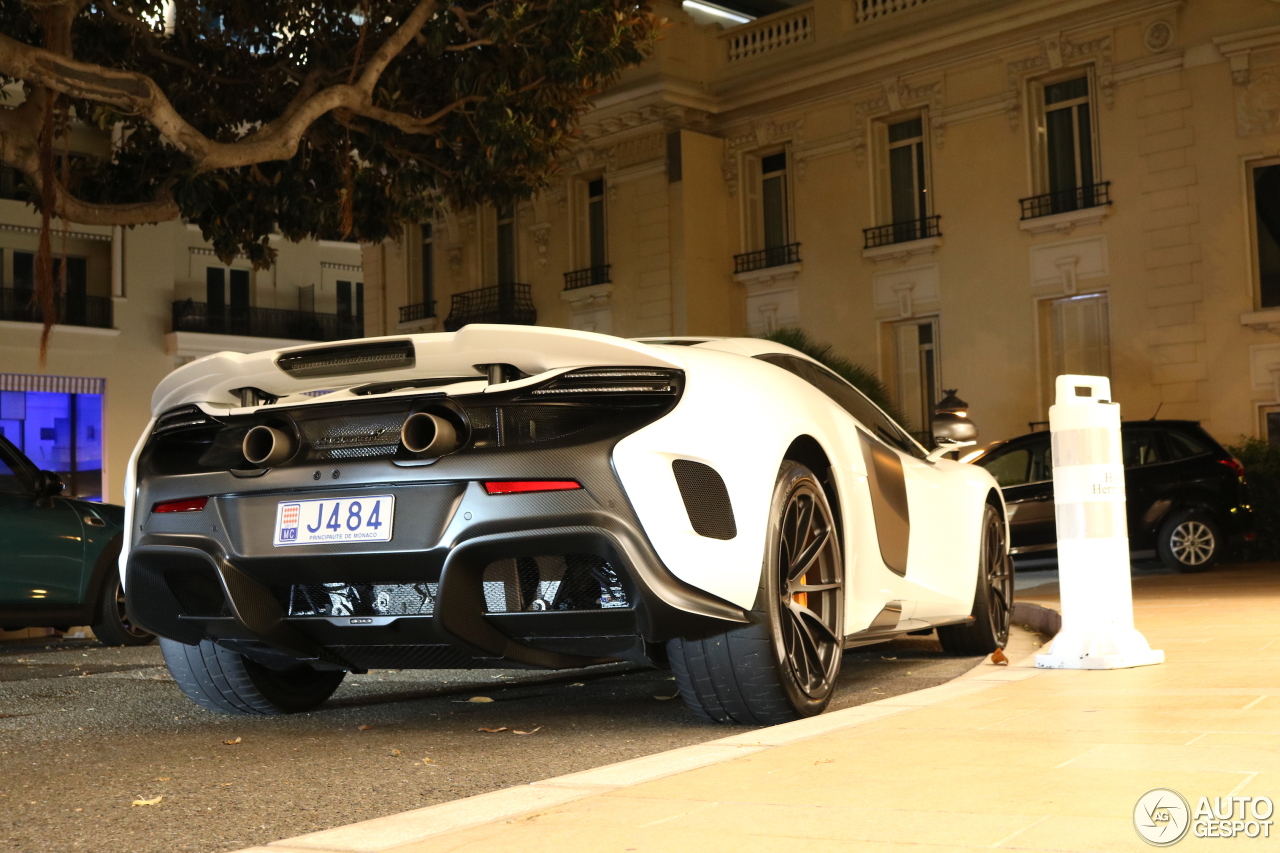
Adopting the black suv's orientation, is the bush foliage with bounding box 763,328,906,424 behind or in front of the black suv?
in front

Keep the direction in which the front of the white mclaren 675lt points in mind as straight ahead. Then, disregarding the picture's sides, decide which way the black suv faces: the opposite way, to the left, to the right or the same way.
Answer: to the left

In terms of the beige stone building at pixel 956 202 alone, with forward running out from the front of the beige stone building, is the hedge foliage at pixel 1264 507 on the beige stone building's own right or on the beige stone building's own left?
on the beige stone building's own left

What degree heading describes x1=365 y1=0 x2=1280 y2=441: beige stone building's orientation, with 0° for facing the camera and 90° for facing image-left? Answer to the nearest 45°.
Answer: approximately 45°

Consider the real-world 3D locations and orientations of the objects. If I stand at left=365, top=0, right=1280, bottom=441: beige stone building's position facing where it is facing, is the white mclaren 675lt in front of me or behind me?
in front

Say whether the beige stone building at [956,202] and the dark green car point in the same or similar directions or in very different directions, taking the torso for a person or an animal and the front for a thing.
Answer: very different directions

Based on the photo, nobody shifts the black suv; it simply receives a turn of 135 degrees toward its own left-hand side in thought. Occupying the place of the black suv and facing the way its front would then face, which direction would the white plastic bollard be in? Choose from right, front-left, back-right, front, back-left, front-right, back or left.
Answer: front-right

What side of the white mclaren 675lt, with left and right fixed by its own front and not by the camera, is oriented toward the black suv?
front

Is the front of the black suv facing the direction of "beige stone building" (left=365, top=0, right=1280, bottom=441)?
no

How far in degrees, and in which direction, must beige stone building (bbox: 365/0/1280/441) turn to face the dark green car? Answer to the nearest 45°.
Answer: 0° — it already faces it

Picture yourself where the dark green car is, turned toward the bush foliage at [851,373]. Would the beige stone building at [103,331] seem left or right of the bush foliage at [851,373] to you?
left

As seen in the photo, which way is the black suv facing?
to the viewer's left

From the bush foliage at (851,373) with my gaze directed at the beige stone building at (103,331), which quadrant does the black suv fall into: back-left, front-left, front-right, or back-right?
back-left

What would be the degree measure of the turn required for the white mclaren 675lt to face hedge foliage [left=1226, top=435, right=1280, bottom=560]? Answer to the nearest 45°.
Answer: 0° — it already faces it
